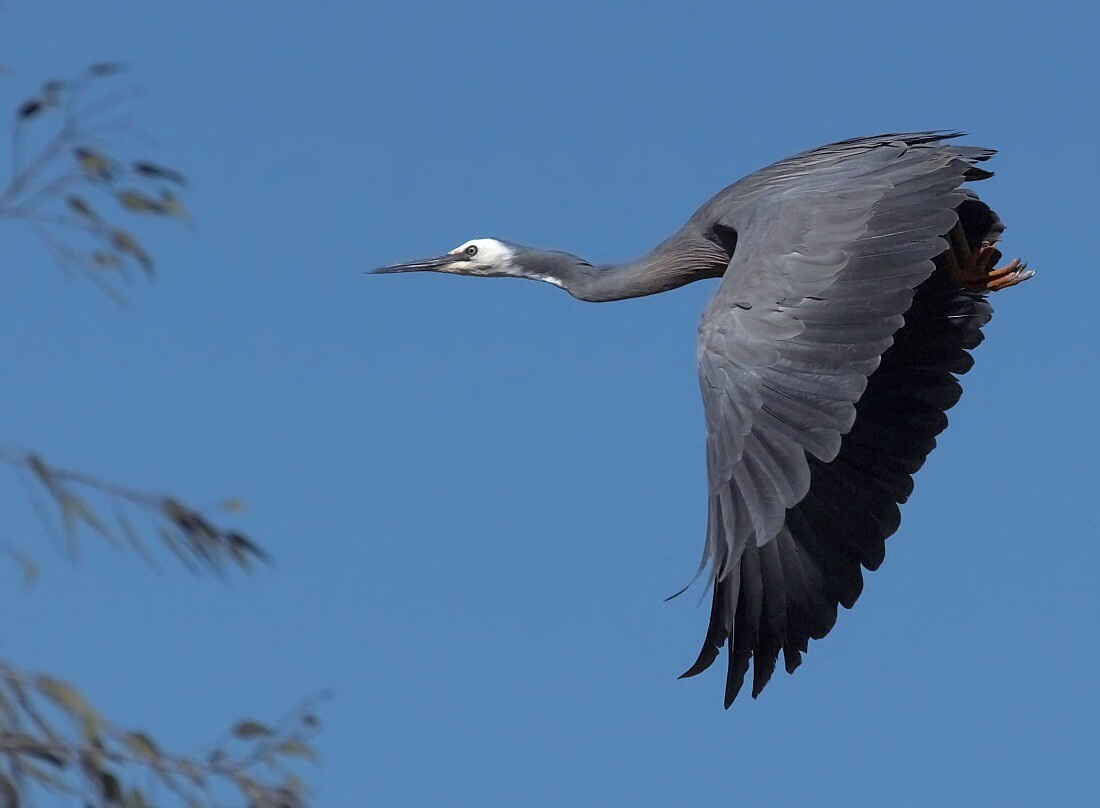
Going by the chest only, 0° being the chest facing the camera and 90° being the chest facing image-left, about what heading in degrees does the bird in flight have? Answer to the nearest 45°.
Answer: approximately 90°

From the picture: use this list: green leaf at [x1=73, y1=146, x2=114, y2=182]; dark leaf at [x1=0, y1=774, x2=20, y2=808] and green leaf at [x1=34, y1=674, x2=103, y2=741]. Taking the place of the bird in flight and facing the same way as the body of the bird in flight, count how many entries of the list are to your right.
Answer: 0

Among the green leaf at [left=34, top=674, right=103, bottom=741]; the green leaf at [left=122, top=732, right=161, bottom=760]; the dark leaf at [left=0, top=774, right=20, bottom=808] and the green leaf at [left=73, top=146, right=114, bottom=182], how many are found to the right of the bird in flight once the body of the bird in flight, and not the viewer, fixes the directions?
0

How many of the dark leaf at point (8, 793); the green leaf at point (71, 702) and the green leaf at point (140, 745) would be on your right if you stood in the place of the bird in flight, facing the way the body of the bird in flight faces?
0

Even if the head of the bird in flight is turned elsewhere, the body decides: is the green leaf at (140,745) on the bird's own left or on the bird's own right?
on the bird's own left

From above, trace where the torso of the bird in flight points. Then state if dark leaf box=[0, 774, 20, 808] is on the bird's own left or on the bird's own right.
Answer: on the bird's own left

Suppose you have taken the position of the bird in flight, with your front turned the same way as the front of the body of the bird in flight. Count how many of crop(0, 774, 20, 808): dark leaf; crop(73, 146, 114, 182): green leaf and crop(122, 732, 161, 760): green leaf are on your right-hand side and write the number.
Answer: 0
